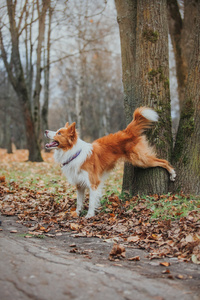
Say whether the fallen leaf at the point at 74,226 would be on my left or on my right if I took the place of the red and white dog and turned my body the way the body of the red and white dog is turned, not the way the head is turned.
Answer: on my left

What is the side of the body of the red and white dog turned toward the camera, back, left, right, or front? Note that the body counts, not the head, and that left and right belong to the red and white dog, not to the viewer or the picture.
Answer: left

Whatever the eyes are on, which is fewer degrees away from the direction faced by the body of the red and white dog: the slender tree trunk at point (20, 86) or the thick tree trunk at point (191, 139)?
the slender tree trunk

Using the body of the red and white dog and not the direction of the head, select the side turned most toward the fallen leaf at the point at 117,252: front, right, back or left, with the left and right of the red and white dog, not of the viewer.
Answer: left

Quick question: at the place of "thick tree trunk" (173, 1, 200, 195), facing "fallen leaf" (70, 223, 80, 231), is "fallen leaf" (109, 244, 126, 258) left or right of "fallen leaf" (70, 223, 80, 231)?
left

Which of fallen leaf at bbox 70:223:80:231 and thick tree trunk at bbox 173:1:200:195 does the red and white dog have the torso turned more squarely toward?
the fallen leaf

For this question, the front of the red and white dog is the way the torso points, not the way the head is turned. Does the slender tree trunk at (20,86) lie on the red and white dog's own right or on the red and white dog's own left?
on the red and white dog's own right

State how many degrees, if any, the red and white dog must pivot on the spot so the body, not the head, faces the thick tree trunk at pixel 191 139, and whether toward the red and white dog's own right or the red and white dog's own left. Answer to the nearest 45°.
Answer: approximately 180°
